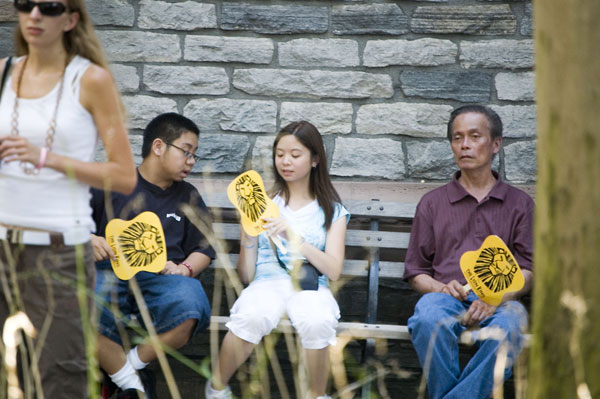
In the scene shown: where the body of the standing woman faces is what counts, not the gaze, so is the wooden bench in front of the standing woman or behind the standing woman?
behind

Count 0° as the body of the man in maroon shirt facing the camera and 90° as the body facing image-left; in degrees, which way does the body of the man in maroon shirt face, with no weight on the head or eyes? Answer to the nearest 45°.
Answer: approximately 0°

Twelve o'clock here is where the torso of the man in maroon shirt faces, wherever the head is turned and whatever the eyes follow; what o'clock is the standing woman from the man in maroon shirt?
The standing woman is roughly at 1 o'clock from the man in maroon shirt.

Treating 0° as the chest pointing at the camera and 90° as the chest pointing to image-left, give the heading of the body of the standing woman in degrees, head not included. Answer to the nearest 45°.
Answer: approximately 45°

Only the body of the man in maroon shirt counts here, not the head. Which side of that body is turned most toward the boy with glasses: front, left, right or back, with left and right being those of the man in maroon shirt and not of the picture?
right

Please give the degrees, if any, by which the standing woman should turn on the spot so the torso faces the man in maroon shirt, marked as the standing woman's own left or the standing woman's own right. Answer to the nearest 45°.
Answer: approximately 180°

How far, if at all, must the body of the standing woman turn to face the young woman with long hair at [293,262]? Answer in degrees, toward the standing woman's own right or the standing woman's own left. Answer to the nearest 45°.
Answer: approximately 180°

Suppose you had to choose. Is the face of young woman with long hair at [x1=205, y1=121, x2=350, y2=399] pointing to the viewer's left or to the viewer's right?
to the viewer's left
